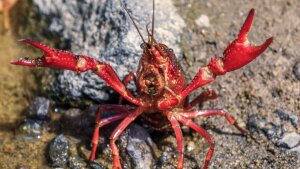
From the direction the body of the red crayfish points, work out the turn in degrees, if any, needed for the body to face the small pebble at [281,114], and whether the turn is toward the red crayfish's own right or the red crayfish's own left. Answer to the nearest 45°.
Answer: approximately 90° to the red crayfish's own left

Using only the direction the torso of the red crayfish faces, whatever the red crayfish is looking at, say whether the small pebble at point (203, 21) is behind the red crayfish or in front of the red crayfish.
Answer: behind

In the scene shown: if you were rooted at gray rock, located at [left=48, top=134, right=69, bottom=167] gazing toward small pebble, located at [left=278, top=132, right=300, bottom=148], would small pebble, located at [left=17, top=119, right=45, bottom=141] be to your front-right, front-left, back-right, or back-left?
back-left

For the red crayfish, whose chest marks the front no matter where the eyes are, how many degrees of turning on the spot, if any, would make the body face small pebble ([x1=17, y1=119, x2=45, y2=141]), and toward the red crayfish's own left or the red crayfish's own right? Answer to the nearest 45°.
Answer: approximately 135° to the red crayfish's own right

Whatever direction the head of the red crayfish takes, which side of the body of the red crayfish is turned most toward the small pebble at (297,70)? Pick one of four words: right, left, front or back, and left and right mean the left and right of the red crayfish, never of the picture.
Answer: left

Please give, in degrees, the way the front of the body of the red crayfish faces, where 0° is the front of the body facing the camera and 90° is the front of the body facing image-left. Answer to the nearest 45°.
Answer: approximately 0°

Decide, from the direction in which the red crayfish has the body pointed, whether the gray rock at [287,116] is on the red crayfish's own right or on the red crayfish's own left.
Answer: on the red crayfish's own left
